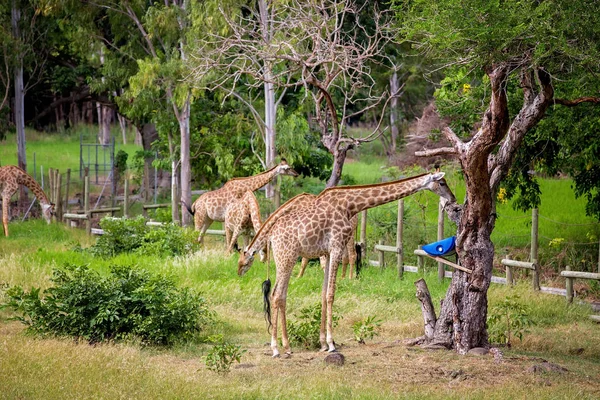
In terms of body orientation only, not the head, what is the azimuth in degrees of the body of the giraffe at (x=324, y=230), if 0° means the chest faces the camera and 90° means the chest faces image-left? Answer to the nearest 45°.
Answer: approximately 270°

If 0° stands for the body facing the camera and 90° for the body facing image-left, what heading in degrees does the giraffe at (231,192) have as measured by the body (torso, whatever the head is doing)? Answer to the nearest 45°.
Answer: approximately 270°

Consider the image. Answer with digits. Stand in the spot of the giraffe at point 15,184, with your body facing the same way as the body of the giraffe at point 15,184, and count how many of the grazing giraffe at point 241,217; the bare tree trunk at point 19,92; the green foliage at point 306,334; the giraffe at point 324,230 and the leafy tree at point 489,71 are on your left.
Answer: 1

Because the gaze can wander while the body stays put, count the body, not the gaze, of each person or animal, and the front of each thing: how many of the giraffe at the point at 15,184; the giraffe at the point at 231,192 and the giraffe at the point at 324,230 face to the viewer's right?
3

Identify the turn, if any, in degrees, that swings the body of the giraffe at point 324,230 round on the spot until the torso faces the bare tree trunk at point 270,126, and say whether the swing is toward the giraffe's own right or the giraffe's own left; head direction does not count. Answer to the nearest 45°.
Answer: approximately 90° to the giraffe's own left

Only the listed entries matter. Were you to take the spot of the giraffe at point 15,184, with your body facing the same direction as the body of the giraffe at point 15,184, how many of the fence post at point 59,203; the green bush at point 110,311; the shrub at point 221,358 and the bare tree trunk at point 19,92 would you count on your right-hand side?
2

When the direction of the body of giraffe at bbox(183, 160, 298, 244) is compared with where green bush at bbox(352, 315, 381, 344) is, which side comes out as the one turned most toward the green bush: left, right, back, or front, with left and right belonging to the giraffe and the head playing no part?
right

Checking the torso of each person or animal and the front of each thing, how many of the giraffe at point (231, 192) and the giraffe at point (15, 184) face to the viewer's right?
2

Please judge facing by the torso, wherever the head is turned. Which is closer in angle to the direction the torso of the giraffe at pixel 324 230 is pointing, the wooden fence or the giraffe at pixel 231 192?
the wooden fence

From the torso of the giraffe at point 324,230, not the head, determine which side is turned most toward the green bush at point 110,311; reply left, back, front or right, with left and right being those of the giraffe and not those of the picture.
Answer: back

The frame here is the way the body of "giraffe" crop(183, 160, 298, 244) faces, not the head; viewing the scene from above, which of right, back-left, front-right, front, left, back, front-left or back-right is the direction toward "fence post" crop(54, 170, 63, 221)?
back-left

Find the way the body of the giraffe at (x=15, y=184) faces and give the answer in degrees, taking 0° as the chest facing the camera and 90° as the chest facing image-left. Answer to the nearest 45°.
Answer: approximately 270°
